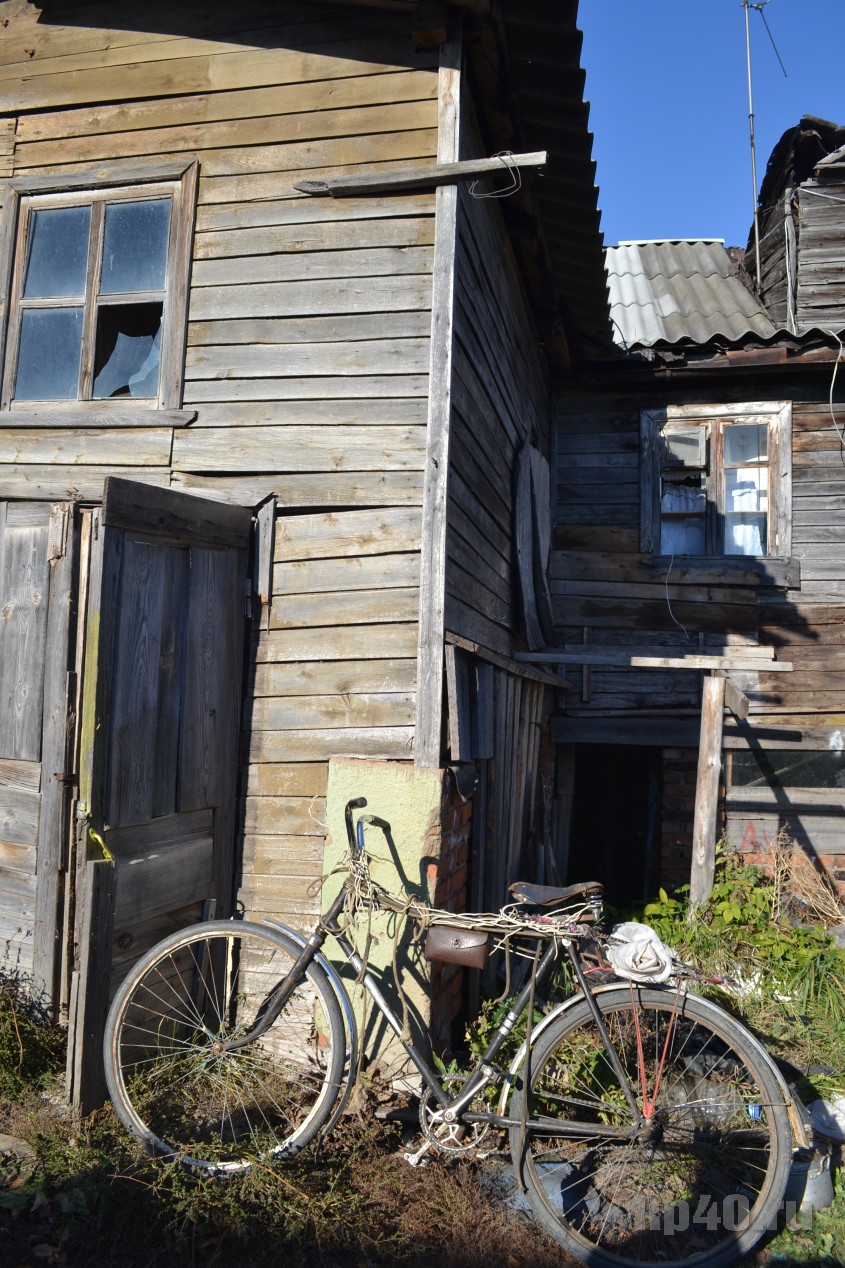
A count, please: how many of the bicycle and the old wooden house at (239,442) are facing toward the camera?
1

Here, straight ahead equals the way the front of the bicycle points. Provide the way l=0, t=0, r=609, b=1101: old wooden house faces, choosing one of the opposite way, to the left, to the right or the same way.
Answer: to the left

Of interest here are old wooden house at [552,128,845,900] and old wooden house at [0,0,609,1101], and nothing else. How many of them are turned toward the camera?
2

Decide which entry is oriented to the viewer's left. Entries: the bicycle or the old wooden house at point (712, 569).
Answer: the bicycle

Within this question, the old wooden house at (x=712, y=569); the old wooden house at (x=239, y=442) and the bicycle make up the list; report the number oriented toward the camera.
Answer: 2

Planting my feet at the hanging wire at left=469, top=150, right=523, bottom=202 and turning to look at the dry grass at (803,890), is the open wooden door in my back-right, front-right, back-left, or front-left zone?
back-left

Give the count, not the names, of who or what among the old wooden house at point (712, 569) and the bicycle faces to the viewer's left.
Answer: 1

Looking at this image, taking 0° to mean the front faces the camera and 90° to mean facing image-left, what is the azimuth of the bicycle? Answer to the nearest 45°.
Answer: approximately 90°

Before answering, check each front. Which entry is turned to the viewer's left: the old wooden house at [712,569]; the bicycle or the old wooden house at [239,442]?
the bicycle

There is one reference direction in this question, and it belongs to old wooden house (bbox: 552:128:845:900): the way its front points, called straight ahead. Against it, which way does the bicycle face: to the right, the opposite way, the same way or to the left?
to the right
